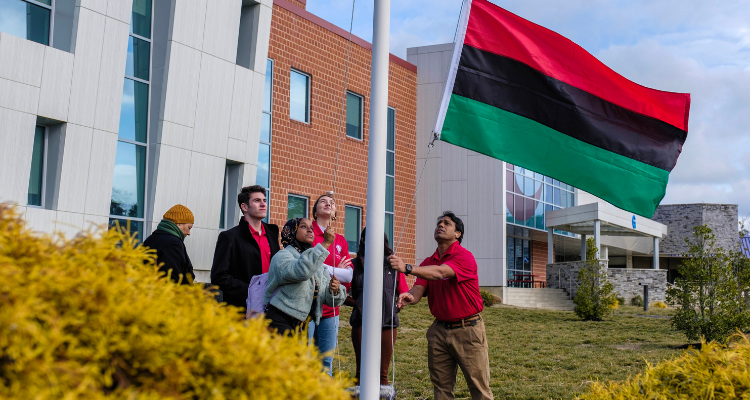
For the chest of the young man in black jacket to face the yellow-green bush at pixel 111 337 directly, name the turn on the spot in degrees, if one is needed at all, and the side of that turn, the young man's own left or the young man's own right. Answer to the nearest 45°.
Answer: approximately 45° to the young man's own right

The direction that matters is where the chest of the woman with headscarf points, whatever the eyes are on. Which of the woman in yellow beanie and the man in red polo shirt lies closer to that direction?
the man in red polo shirt

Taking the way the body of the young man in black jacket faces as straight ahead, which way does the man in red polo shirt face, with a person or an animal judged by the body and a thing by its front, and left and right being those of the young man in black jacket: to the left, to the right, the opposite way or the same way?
to the right

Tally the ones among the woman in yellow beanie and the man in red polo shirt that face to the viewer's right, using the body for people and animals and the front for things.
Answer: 1

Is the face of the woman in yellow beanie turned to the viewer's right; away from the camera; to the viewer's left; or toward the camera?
to the viewer's right

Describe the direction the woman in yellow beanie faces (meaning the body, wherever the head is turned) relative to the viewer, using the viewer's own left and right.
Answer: facing to the right of the viewer

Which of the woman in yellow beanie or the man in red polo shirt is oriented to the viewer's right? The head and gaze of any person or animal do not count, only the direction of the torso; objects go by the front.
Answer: the woman in yellow beanie

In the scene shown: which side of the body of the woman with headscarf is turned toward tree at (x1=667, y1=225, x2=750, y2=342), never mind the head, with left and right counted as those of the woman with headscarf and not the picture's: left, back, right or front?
left

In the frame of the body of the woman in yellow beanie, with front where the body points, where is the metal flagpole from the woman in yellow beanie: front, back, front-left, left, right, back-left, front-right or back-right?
front-right

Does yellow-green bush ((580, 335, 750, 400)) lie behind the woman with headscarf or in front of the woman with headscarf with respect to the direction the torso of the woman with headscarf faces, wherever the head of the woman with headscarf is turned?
in front

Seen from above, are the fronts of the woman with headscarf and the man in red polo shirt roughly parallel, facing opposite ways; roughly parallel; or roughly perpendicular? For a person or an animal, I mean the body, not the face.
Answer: roughly perpendicular

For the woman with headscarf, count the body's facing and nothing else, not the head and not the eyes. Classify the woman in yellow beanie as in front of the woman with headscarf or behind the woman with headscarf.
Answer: behind
